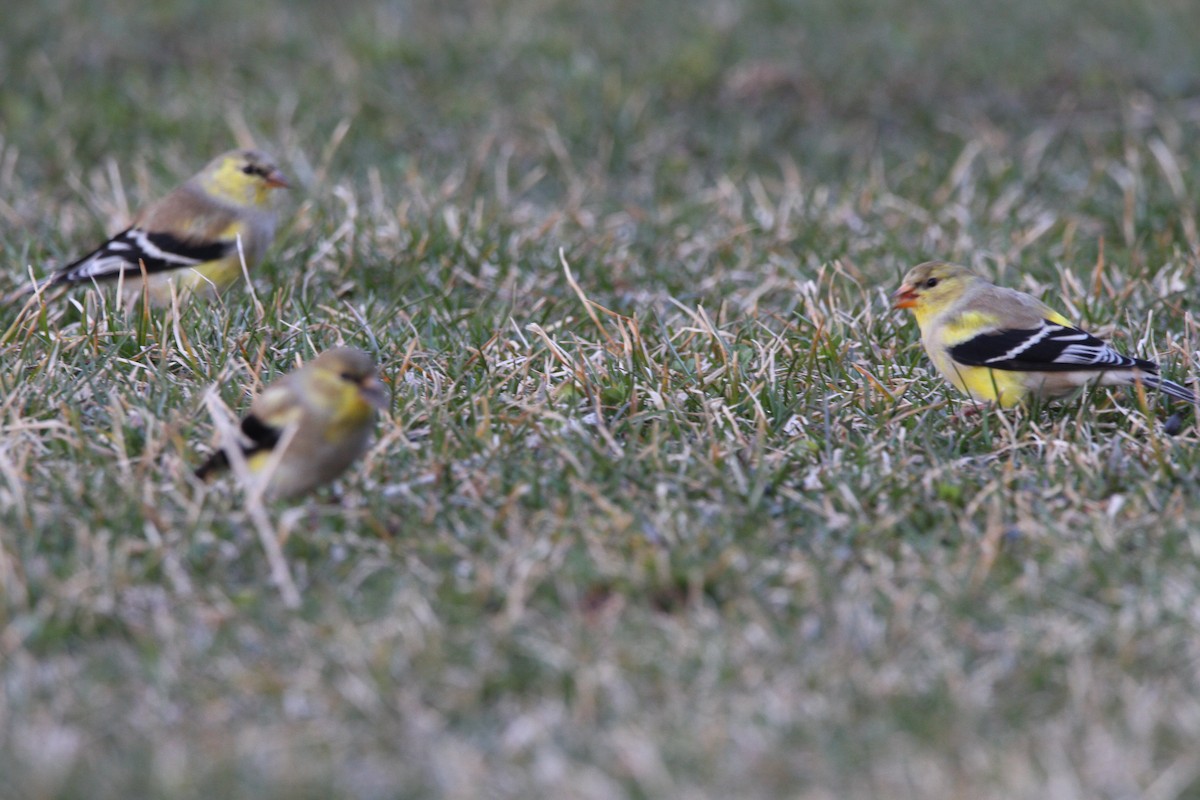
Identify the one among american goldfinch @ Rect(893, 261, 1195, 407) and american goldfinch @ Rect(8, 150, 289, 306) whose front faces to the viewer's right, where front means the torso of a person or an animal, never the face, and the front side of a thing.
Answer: american goldfinch @ Rect(8, 150, 289, 306)

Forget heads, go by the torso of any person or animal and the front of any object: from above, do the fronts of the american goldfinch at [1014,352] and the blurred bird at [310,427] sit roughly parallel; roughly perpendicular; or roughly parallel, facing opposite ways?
roughly parallel, facing opposite ways

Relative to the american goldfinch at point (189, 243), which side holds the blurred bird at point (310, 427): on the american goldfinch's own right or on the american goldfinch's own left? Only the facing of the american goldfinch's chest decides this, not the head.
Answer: on the american goldfinch's own right

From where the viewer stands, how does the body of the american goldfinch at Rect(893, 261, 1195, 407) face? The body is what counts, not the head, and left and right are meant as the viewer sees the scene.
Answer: facing to the left of the viewer

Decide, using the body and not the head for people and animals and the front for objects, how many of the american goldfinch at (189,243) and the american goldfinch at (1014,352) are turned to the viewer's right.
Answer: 1

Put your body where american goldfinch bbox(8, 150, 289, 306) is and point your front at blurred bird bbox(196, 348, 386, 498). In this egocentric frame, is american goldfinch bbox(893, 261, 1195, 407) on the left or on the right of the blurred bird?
left

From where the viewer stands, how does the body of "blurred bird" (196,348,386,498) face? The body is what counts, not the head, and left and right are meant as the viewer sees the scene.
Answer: facing the viewer and to the right of the viewer

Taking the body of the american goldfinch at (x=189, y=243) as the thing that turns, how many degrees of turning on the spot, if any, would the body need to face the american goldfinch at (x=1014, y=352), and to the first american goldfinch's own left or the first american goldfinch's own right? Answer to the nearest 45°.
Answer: approximately 45° to the first american goldfinch's own right

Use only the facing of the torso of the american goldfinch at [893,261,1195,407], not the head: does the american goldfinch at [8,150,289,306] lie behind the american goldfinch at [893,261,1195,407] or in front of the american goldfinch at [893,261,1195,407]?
in front

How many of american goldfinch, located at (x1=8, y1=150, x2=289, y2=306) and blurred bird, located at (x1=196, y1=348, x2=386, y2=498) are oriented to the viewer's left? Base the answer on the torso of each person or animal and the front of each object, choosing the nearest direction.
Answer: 0

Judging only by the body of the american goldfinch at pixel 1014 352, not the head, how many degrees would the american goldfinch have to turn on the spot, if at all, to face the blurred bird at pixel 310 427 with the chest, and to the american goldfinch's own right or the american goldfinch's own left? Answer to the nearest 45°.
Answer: approximately 45° to the american goldfinch's own left

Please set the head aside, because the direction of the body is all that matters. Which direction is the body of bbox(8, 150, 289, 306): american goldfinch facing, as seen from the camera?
to the viewer's right

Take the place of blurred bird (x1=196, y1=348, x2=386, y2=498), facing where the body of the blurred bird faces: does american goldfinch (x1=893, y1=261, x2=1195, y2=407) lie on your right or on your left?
on your left

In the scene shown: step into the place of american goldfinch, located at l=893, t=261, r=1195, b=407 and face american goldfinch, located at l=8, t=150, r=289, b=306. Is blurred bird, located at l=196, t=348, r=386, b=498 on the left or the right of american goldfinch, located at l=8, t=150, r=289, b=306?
left
